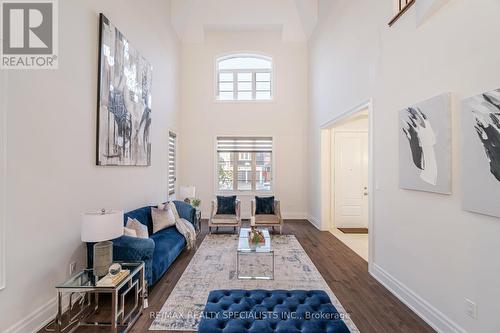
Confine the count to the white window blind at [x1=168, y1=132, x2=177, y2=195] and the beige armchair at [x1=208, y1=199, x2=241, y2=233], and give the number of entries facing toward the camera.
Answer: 1

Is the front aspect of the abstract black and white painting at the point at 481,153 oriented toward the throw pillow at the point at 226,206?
no

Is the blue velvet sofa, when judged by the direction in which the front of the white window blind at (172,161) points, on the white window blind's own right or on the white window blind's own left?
on the white window blind's own right

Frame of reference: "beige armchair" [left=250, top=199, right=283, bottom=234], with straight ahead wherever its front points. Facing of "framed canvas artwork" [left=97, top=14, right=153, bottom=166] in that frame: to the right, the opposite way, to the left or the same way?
to the left

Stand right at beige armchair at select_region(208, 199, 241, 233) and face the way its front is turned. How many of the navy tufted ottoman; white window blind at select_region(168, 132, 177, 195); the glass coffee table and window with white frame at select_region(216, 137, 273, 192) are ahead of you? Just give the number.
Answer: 2

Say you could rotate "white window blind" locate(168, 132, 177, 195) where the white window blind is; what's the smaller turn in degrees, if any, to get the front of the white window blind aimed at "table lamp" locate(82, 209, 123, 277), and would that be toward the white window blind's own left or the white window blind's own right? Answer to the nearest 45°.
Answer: approximately 90° to the white window blind's own right

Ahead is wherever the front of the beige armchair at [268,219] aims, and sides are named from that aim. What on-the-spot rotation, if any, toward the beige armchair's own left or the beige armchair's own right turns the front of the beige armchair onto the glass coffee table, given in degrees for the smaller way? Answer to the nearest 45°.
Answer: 0° — it already faces it

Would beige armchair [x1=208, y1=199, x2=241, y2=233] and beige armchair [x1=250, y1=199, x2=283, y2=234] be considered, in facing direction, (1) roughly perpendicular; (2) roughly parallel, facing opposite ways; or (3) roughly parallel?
roughly parallel

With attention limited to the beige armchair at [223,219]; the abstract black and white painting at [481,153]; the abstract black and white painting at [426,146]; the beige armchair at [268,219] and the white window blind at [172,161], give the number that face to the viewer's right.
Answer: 1

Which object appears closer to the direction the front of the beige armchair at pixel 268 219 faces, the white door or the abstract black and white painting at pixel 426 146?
the abstract black and white painting

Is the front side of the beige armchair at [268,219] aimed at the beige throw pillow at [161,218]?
no

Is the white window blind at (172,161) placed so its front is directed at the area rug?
no

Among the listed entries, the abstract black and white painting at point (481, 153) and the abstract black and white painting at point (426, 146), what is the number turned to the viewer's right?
0

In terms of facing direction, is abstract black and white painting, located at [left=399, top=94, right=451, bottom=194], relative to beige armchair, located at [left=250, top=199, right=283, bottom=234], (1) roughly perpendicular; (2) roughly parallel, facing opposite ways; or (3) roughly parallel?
roughly perpendicular

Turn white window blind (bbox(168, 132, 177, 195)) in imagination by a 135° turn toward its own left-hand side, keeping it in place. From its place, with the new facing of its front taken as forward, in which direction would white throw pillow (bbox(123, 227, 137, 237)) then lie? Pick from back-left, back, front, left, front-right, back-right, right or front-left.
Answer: back-left

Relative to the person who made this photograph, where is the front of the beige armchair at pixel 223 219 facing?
facing the viewer

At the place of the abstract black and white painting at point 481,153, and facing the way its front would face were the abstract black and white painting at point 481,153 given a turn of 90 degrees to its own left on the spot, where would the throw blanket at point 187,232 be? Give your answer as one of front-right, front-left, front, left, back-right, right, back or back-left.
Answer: back-right

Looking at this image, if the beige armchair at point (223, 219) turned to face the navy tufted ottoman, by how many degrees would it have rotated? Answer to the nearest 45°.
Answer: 0° — it already faces it

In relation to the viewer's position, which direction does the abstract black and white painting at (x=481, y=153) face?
facing the viewer and to the left of the viewer

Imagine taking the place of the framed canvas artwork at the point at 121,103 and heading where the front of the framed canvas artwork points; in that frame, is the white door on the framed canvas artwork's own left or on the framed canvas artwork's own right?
on the framed canvas artwork's own left

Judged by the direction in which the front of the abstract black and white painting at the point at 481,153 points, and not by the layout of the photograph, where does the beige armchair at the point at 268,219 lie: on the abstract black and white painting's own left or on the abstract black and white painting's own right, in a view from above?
on the abstract black and white painting's own right

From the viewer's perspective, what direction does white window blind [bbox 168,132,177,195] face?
to the viewer's right

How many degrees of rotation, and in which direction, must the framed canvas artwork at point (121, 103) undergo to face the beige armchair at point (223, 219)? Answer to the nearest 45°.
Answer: approximately 90° to its left
